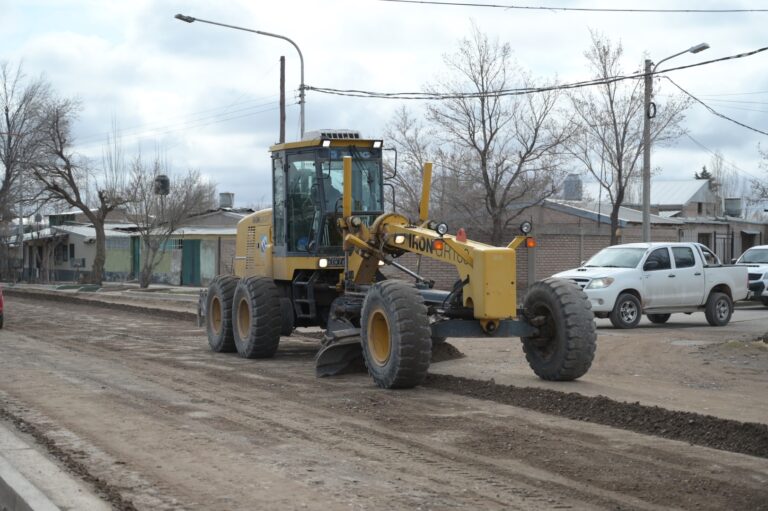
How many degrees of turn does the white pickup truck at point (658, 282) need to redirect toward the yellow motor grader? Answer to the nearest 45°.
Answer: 0° — it already faces it

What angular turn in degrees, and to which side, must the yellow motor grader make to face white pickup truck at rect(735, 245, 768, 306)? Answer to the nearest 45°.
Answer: approximately 90° to its left

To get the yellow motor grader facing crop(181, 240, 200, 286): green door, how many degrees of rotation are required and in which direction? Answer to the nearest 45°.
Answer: approximately 135° to its left

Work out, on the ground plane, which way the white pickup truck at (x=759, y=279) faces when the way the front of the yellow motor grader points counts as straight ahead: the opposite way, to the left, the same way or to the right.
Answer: to the right

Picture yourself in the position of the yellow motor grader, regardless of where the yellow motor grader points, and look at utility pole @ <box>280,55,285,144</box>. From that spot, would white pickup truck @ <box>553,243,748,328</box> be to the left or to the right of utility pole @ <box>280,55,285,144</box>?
right

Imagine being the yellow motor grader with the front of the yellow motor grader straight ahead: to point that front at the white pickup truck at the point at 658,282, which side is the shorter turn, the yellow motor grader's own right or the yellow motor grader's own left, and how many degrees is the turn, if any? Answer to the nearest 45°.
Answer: approximately 90° to the yellow motor grader's own left

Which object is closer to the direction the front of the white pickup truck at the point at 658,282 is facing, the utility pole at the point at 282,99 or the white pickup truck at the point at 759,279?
the utility pole

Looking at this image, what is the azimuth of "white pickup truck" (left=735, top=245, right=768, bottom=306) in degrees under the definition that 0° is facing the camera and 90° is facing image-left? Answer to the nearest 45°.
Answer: approximately 45°

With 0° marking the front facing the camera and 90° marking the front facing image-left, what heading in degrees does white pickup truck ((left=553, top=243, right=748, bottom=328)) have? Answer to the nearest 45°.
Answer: approximately 45°

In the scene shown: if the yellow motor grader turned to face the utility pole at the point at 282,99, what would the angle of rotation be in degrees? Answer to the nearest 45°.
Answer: approximately 135° to its left

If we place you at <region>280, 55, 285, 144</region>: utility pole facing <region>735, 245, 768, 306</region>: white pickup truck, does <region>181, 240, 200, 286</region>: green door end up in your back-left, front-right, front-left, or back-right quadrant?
back-left

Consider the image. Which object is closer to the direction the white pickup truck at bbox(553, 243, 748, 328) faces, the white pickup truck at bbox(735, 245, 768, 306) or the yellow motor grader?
the yellow motor grader

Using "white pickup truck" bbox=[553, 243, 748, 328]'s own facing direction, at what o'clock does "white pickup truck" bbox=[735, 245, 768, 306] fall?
"white pickup truck" bbox=[735, 245, 768, 306] is roughly at 5 o'clock from "white pickup truck" bbox=[553, 243, 748, 328].
